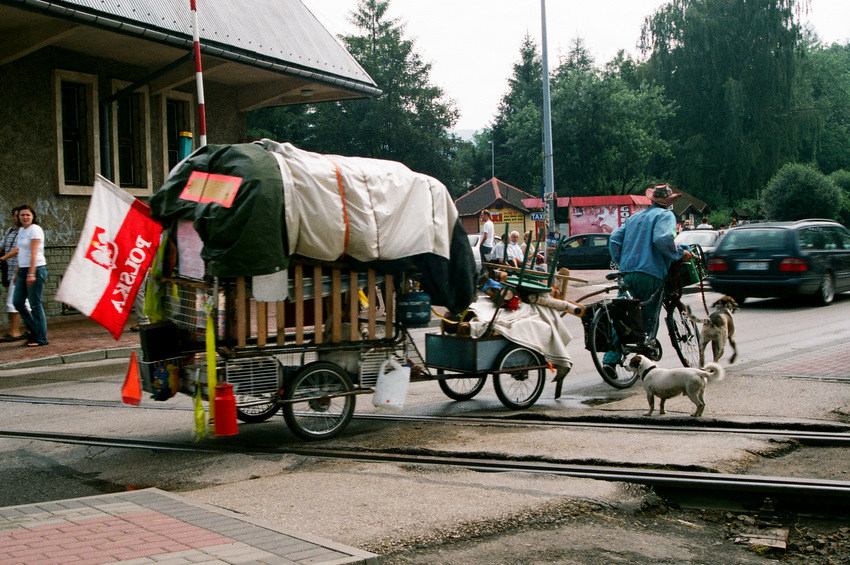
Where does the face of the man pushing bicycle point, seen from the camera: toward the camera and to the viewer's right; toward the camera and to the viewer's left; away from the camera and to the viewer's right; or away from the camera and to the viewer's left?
away from the camera and to the viewer's right

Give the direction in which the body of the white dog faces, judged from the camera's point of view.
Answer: to the viewer's left

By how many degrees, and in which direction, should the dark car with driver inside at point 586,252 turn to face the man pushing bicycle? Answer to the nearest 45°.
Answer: approximately 90° to its left

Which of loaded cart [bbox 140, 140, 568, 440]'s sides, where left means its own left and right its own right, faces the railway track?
right

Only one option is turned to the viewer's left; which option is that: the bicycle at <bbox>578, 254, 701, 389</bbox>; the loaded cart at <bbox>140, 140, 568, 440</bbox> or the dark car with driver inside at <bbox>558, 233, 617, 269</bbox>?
the dark car with driver inside

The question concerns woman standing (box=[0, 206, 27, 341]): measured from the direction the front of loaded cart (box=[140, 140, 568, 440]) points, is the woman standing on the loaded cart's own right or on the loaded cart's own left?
on the loaded cart's own left

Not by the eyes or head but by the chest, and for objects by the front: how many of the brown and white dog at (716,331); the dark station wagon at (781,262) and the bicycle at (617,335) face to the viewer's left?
0

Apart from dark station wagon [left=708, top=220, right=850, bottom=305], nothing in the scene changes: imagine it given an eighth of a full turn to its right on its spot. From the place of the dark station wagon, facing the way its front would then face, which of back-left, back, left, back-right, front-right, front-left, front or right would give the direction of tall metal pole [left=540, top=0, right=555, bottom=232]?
back-left

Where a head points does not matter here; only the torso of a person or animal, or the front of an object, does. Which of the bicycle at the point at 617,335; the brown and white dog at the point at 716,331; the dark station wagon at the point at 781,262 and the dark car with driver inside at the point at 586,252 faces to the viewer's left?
the dark car with driver inside

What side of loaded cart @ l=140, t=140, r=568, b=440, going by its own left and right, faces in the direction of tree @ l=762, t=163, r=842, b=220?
front

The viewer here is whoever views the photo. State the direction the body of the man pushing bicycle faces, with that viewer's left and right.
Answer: facing away from the viewer and to the right of the viewer

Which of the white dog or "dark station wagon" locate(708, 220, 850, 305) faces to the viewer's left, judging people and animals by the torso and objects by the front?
the white dog

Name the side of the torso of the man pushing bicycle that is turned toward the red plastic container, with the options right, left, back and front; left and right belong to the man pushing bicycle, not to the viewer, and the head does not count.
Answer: back

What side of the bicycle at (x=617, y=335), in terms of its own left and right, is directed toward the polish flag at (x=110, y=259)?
back

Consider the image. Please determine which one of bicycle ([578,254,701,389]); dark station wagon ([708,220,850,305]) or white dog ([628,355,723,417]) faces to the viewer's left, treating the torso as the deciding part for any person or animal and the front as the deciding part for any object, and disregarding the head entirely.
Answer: the white dog

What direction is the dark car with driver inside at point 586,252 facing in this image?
to the viewer's left
